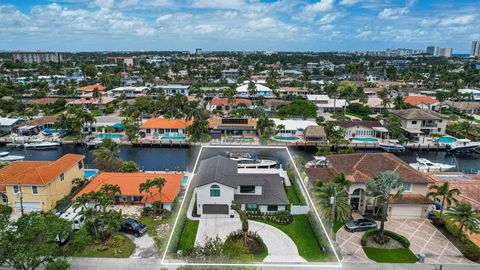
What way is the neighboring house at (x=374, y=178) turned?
toward the camera

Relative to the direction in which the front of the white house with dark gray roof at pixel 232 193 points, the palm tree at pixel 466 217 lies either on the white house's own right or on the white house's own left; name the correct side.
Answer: on the white house's own left

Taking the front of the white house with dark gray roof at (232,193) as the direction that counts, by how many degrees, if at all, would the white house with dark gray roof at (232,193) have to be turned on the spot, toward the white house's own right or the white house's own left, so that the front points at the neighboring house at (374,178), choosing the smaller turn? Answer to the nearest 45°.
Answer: approximately 90° to the white house's own left

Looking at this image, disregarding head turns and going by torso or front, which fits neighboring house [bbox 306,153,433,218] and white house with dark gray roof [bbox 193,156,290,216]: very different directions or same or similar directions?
same or similar directions

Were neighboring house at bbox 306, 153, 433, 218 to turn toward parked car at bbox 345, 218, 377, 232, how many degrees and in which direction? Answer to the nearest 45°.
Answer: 0° — it already faces it

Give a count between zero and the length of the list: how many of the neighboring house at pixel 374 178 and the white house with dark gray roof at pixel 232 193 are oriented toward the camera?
2

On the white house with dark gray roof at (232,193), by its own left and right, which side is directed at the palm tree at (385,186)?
left

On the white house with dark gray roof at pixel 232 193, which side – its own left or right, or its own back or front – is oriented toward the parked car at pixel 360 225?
left

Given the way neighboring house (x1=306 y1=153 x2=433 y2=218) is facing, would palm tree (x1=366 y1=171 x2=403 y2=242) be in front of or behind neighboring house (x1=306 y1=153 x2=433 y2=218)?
in front

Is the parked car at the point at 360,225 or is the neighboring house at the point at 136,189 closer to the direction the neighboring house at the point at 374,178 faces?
the parked car

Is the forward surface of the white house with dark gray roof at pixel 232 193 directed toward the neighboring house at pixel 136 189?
no

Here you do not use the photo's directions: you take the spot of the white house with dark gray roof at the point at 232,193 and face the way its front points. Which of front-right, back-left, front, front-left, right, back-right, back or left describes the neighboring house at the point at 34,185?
right

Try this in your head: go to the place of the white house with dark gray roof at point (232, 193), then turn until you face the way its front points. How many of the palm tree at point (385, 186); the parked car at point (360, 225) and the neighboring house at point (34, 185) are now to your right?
1
